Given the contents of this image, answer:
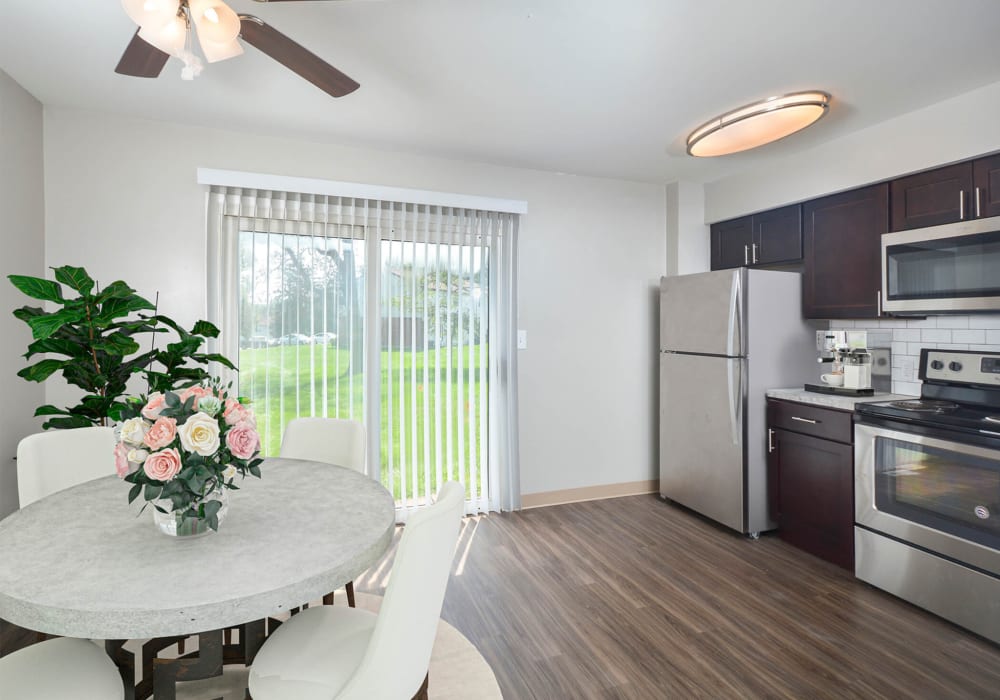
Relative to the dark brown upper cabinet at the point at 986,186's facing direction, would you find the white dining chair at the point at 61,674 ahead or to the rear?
ahead

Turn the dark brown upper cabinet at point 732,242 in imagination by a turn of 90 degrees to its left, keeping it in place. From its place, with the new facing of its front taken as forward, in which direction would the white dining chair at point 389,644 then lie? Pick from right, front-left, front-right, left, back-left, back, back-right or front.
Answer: front-right

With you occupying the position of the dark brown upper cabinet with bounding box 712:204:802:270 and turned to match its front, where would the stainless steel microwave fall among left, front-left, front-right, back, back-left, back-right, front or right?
left

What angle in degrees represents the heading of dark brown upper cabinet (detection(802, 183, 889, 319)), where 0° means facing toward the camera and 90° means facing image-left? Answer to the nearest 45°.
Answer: approximately 45°

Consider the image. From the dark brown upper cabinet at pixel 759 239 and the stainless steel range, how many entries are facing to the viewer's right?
0

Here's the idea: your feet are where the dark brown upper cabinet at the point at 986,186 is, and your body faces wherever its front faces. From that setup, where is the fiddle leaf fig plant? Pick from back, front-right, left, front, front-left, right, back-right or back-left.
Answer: front

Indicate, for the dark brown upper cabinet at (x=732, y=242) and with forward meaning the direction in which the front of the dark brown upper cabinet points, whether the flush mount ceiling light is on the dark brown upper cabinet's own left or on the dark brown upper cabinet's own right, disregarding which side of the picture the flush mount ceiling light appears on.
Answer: on the dark brown upper cabinet's own left

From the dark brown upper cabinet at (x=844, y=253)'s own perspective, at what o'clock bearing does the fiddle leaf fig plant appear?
The fiddle leaf fig plant is roughly at 12 o'clock from the dark brown upper cabinet.

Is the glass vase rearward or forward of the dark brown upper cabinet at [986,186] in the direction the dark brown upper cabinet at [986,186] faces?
forward
